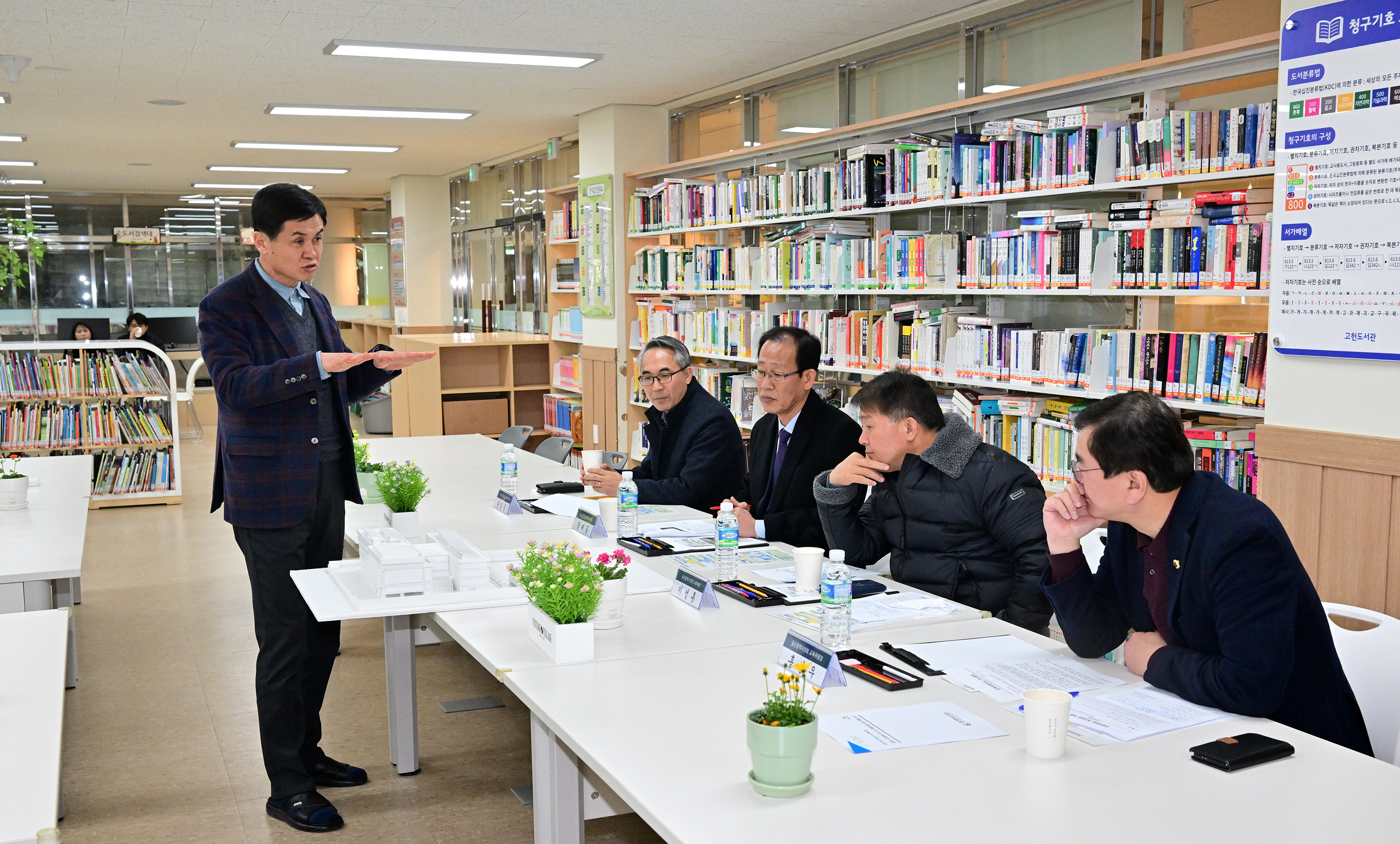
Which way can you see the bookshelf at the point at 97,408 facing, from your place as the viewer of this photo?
facing the viewer

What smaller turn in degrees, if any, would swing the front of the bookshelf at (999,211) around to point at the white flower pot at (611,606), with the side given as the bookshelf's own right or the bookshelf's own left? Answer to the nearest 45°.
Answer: approximately 45° to the bookshelf's own left

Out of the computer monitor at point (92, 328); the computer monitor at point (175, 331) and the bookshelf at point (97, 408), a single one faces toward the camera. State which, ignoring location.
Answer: the bookshelf

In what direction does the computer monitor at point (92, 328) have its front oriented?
away from the camera

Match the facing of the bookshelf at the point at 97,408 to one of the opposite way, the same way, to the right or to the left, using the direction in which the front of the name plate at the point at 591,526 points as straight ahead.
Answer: to the left

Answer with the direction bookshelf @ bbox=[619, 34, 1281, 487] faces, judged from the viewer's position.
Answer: facing the viewer and to the left of the viewer

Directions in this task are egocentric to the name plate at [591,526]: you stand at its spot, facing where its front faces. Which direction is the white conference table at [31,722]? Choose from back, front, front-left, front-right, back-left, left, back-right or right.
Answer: front

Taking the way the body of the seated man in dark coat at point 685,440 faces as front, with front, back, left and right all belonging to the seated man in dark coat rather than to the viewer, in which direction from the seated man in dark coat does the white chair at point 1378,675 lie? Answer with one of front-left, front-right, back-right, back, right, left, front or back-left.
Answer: left

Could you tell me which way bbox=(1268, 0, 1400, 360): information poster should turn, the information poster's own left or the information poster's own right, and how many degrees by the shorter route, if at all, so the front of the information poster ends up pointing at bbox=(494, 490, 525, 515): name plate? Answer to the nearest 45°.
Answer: approximately 45° to the information poster's own right

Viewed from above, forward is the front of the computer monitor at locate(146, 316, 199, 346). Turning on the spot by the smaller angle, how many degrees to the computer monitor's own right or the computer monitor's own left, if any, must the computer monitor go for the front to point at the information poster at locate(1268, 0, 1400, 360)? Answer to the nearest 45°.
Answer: approximately 45° to the computer monitor's own left

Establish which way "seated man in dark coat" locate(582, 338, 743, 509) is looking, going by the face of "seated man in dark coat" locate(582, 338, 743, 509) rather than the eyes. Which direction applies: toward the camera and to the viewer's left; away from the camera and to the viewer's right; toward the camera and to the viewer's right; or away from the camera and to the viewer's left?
toward the camera and to the viewer's left

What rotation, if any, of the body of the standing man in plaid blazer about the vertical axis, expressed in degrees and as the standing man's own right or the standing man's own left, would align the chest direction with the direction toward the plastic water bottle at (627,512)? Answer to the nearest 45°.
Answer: approximately 45° to the standing man's own left

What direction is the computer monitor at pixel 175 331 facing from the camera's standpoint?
away from the camera

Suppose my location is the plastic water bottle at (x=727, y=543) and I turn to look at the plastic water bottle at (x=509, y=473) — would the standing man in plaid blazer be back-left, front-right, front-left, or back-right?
front-left

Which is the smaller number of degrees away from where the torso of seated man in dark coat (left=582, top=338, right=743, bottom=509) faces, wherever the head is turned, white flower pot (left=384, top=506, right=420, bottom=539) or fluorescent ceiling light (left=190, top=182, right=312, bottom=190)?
the white flower pot

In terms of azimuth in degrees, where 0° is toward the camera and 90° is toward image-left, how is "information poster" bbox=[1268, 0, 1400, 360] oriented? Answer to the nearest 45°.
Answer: approximately 45°

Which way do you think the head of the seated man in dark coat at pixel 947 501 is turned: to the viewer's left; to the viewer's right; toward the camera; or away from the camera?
to the viewer's left

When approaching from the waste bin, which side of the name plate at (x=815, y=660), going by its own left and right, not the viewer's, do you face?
right

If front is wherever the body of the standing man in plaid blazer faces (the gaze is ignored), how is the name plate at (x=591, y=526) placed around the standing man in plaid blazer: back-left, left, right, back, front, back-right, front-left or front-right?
front-left
